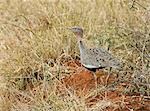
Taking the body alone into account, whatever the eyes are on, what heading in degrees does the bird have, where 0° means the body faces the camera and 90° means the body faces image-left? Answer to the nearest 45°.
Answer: approximately 90°
